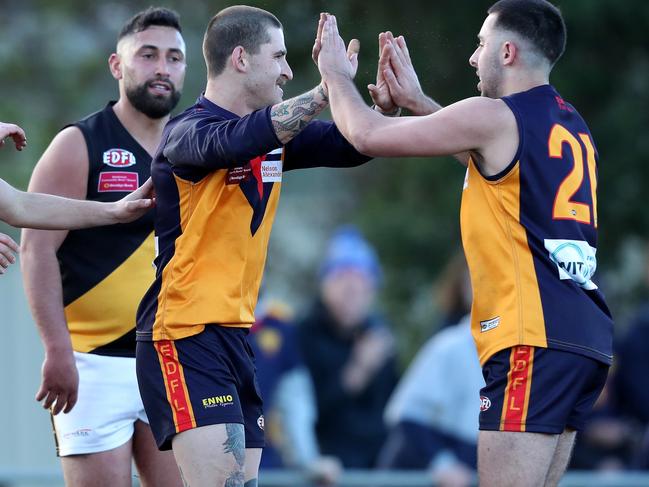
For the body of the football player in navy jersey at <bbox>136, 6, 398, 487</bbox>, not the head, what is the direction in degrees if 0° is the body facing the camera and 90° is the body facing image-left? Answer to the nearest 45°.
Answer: approximately 315°

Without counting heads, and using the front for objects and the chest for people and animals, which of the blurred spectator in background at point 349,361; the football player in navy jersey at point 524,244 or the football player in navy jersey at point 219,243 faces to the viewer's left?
the football player in navy jersey at point 524,244

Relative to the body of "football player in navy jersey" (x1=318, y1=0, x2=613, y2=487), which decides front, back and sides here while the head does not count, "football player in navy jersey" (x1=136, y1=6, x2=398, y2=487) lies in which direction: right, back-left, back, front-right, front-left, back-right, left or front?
front

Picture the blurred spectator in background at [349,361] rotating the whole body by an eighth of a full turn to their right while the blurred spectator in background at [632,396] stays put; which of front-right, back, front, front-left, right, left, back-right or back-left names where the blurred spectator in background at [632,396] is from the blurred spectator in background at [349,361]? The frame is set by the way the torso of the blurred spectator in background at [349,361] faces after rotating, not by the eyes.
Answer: back-left

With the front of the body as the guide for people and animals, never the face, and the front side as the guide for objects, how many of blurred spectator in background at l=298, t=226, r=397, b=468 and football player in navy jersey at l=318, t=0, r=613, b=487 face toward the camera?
1

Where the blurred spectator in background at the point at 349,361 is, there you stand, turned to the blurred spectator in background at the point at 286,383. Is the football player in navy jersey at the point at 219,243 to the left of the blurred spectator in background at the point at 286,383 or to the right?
left

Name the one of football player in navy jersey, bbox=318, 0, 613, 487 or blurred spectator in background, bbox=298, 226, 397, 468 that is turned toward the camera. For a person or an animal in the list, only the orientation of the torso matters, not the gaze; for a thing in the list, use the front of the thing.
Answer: the blurred spectator in background

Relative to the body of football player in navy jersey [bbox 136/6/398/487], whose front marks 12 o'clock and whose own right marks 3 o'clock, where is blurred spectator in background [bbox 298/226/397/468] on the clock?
The blurred spectator in background is roughly at 8 o'clock from the football player in navy jersey.

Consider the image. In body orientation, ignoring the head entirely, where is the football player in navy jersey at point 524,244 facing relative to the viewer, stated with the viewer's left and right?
facing to the left of the viewer

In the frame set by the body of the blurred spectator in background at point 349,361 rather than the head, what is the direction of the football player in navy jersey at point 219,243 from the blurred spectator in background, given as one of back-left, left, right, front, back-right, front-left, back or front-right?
front

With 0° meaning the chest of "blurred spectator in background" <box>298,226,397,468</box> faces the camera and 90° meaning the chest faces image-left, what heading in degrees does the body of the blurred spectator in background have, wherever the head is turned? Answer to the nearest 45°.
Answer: approximately 0°

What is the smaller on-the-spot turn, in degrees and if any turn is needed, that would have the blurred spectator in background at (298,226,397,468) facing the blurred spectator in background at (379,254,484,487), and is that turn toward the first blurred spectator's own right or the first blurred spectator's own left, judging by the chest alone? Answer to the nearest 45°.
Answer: approximately 45° to the first blurred spectator's own left

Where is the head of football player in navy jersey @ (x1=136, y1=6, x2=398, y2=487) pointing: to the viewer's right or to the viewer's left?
to the viewer's right

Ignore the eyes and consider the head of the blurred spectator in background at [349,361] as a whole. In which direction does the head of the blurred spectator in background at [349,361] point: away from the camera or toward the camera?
toward the camera
